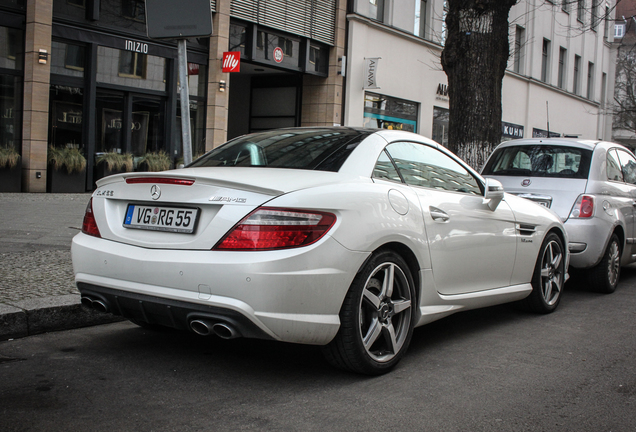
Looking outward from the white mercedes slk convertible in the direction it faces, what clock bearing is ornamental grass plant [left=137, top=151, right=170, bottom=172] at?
The ornamental grass plant is roughly at 10 o'clock from the white mercedes slk convertible.

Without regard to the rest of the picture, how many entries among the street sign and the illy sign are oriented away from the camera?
1

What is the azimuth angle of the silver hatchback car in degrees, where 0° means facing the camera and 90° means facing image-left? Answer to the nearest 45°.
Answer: approximately 225°

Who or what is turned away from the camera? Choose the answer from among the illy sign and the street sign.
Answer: the street sign

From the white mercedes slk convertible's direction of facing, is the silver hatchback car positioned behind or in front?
in front

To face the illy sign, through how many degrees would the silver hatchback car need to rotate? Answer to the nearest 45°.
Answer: approximately 90° to its left

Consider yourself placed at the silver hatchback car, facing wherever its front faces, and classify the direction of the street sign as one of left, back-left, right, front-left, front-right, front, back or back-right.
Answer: back

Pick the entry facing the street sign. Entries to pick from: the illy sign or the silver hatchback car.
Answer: the illy sign

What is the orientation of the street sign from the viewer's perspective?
away from the camera
